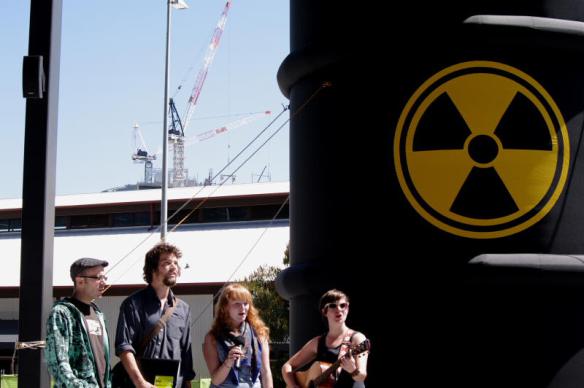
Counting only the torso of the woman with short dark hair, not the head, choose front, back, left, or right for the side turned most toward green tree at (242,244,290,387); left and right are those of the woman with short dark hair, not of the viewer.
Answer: back

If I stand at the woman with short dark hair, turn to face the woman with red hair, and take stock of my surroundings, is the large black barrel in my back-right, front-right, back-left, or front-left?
back-right

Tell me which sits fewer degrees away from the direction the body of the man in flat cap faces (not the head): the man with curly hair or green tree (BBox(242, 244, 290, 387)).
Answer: the man with curly hair

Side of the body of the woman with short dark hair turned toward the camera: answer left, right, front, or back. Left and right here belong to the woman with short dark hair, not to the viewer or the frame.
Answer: front

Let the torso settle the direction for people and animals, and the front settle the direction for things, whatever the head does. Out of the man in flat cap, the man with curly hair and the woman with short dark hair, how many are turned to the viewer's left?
0

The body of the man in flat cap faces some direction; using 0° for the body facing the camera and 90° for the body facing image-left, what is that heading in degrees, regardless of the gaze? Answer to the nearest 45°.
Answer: approximately 315°

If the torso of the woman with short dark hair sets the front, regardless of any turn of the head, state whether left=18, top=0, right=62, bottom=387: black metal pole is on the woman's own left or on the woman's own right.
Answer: on the woman's own right

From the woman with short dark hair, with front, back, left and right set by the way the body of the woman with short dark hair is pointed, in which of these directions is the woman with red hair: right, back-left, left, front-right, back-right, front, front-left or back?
back-right

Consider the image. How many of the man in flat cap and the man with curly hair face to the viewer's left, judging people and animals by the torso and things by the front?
0
